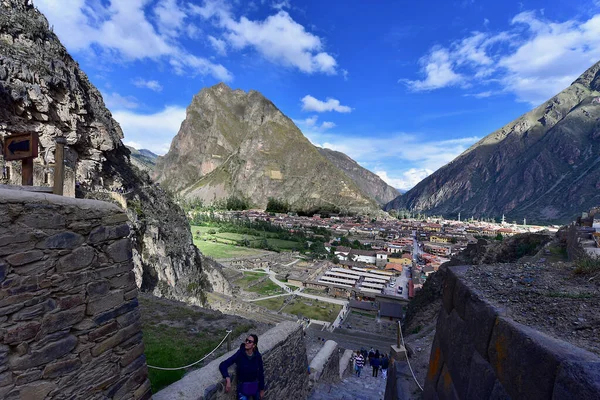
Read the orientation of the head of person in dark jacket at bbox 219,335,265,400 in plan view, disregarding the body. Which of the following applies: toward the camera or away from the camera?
toward the camera

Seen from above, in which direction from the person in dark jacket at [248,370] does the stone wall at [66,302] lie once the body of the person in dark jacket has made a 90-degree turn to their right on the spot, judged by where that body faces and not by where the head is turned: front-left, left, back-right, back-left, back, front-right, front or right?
front-left

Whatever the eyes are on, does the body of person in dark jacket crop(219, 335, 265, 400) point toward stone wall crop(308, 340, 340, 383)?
no

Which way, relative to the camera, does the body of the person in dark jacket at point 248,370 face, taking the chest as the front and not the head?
toward the camera

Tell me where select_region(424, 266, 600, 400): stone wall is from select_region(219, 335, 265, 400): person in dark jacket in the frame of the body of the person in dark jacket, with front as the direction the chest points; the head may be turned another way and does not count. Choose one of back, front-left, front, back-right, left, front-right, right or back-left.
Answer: front-left
